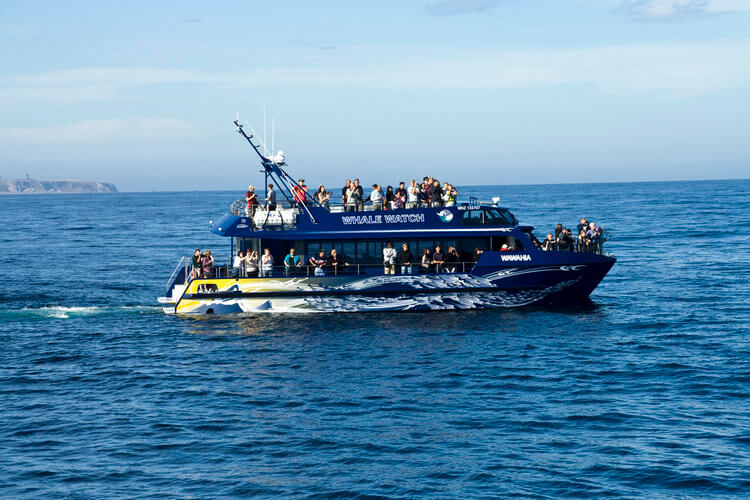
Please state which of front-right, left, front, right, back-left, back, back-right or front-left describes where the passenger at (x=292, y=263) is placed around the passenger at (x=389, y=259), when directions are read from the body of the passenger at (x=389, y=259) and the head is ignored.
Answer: right

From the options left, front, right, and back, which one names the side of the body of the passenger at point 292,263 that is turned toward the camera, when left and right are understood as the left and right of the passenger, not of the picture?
front

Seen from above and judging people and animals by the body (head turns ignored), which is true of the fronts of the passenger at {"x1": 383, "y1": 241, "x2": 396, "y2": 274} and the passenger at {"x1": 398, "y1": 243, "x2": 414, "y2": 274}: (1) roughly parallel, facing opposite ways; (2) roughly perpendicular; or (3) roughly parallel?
roughly parallel

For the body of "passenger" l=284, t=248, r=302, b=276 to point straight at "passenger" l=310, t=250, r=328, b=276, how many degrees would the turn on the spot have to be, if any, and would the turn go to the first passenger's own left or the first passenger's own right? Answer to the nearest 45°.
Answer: approximately 90° to the first passenger's own left

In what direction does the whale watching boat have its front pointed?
to the viewer's right

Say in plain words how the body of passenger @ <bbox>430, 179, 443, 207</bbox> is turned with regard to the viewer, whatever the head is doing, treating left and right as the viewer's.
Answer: facing the viewer

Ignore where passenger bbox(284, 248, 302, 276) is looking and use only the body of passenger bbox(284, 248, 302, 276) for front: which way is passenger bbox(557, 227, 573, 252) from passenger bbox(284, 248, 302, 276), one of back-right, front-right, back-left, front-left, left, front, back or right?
left

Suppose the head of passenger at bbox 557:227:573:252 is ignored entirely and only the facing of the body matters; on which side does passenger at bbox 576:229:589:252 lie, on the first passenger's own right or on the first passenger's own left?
on the first passenger's own left

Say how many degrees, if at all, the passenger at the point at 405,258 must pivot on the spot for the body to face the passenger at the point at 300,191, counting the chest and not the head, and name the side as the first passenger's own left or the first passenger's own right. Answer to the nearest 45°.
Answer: approximately 90° to the first passenger's own right

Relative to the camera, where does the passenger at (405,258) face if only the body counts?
toward the camera

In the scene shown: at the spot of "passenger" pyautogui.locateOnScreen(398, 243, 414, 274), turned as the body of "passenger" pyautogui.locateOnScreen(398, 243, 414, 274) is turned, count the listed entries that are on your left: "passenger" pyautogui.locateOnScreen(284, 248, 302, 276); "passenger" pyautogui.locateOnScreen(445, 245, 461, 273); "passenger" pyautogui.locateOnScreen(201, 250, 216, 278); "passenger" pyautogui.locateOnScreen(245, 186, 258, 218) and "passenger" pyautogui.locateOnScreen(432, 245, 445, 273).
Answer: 2

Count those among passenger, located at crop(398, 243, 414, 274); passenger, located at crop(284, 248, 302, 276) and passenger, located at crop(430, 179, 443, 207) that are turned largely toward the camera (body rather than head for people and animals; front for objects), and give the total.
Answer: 3
